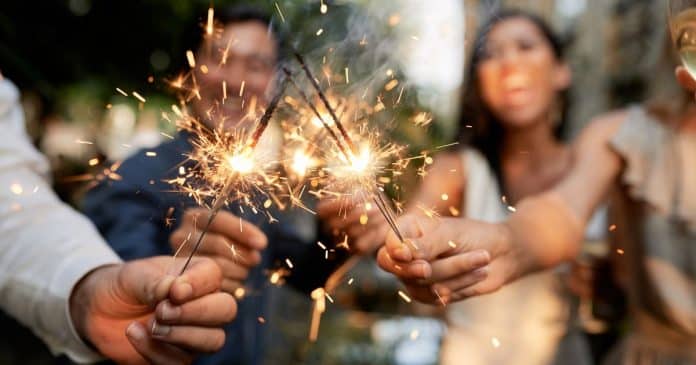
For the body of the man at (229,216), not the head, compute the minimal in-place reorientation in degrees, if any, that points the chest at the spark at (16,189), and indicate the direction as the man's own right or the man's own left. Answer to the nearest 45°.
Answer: approximately 45° to the man's own right

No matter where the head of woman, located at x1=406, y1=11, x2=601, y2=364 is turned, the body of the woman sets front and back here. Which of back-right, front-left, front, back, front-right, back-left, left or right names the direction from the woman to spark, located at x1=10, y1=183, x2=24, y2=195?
front-right

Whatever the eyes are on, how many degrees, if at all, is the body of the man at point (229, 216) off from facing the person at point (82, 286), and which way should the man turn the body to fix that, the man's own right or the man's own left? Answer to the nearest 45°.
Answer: approximately 45° to the man's own right

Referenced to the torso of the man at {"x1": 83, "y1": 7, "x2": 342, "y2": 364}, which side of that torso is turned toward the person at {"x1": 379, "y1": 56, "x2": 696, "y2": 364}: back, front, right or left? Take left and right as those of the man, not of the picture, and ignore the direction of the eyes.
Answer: left

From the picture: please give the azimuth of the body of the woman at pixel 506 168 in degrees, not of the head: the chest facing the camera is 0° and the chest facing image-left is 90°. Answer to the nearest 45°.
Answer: approximately 0°

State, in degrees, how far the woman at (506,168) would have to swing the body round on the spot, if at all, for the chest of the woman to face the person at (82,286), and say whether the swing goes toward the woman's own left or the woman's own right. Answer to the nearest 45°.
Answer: approximately 45° to the woman's own right

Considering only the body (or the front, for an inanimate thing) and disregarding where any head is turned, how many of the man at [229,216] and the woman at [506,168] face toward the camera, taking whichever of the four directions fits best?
2

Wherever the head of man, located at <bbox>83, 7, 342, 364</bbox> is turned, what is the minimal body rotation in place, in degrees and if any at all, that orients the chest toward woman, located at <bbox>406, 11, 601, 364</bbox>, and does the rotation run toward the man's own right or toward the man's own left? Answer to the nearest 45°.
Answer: approximately 90° to the man's own left
